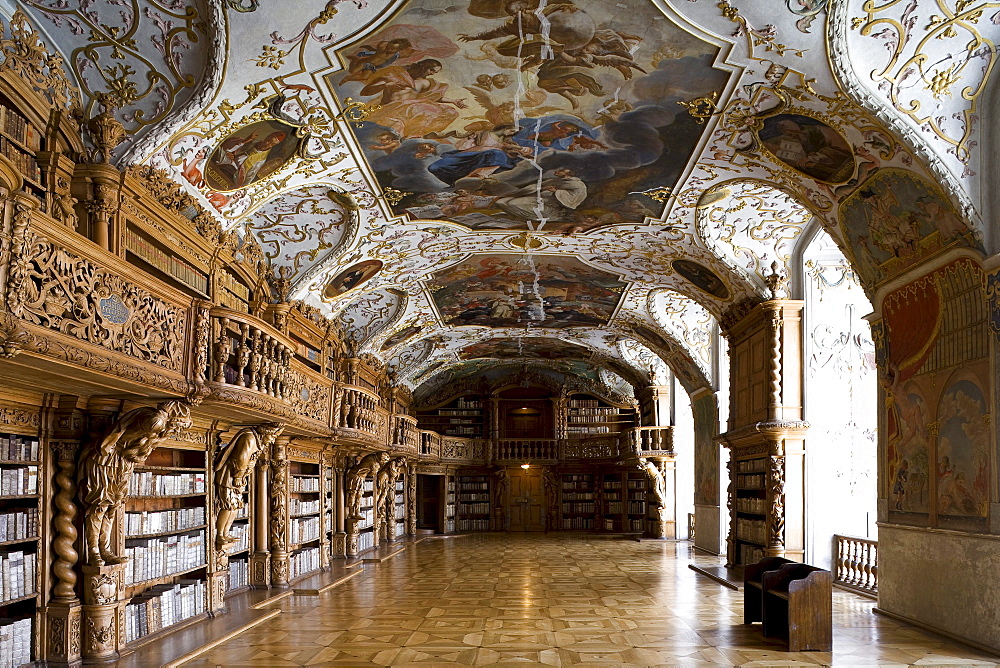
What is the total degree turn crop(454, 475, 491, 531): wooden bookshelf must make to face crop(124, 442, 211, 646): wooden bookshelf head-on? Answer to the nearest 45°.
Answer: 0° — it already faces it

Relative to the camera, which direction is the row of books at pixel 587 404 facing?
toward the camera

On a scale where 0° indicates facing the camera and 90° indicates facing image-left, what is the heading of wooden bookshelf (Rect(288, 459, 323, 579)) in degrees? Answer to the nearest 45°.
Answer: approximately 315°

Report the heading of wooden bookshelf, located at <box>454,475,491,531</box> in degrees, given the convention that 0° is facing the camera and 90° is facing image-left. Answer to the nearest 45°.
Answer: approximately 0°

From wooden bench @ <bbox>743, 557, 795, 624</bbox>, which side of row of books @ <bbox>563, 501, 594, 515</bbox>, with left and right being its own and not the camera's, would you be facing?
front

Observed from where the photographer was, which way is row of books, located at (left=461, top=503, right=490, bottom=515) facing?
facing the viewer

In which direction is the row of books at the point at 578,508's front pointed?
toward the camera

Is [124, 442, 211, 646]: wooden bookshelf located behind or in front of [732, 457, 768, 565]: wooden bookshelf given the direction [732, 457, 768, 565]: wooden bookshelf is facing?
in front

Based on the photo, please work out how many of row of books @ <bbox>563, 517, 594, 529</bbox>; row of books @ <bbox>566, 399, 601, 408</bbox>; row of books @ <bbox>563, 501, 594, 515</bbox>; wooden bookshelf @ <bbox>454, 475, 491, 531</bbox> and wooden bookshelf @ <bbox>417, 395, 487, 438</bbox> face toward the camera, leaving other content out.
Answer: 5

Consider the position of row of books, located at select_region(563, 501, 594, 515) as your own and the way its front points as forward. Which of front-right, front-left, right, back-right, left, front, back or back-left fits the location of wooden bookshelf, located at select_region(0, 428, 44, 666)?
front

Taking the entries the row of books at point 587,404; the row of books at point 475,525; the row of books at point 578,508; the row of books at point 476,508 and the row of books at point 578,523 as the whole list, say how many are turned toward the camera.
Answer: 5

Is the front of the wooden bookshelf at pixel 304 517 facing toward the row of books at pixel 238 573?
no

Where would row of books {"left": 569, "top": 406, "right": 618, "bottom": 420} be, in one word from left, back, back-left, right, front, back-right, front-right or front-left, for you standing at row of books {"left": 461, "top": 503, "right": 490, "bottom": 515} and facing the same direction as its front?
left

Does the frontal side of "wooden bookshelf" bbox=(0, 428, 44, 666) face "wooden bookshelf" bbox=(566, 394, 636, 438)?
no

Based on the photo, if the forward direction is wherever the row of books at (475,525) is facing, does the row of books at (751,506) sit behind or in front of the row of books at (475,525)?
in front

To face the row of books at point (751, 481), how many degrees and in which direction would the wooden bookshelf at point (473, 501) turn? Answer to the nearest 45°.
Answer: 0° — it already faces it
